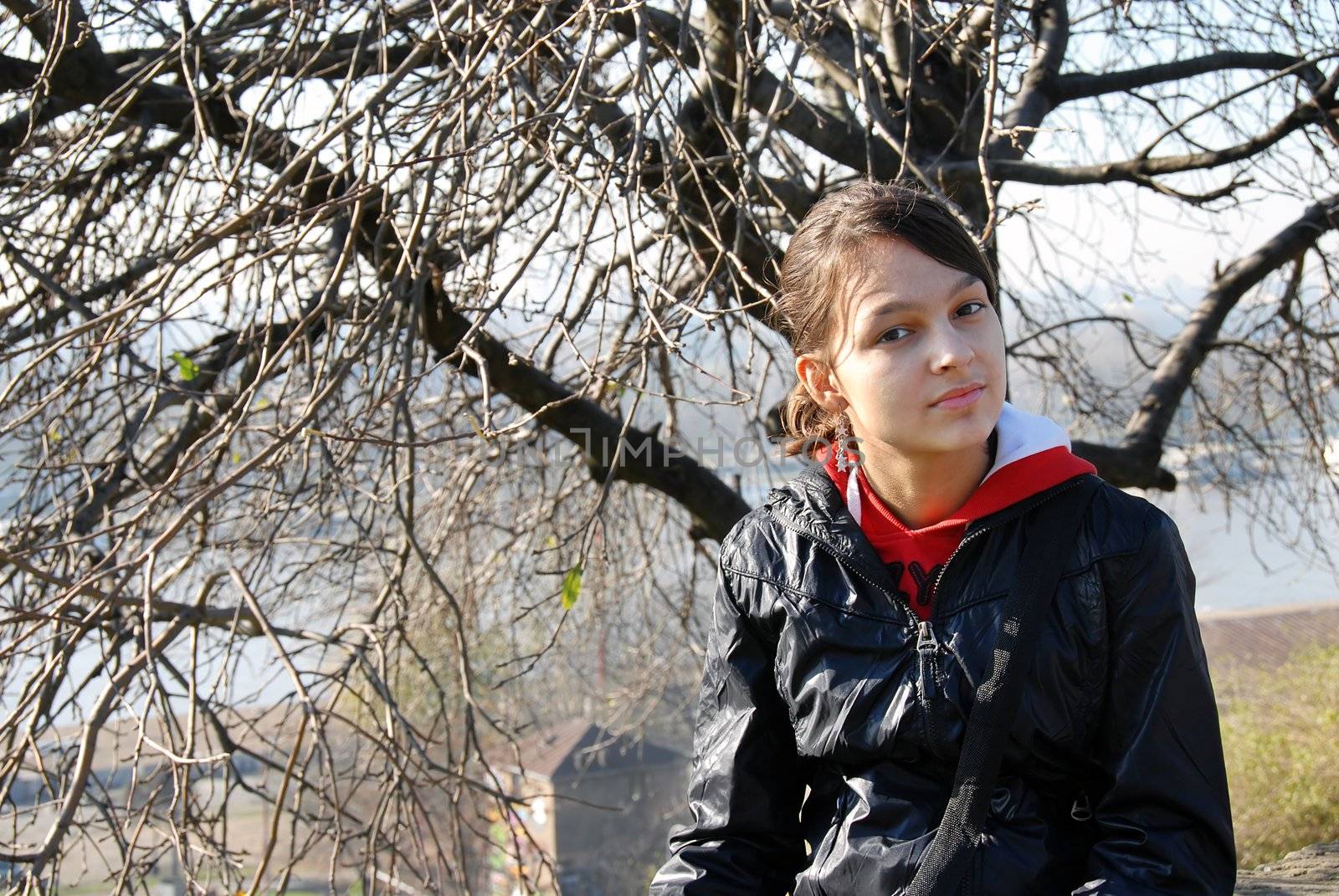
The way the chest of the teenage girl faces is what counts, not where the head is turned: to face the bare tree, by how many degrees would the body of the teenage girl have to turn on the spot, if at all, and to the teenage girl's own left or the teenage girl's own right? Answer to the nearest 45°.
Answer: approximately 135° to the teenage girl's own right

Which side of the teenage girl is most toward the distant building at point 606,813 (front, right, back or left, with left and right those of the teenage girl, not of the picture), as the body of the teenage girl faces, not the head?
back

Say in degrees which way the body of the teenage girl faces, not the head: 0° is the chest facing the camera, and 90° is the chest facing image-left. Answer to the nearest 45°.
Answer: approximately 0°

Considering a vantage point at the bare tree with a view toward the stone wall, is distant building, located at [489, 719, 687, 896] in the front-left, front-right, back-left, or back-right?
back-left
